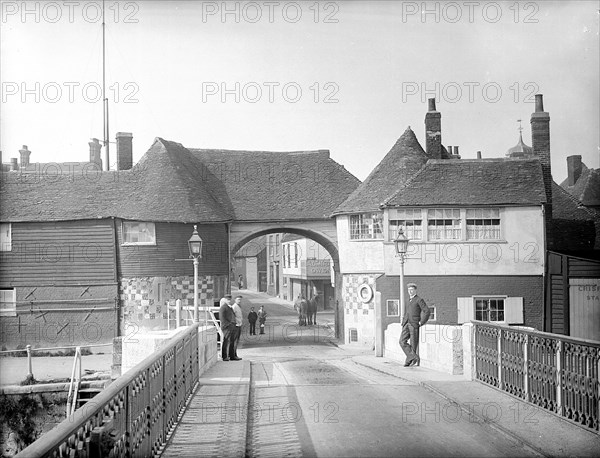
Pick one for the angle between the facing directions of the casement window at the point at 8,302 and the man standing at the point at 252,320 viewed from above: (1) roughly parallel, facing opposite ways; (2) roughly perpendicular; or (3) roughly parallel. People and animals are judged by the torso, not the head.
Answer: roughly parallel

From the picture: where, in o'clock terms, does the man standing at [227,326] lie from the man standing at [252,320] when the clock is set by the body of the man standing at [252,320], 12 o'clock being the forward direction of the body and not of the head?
the man standing at [227,326] is roughly at 12 o'clock from the man standing at [252,320].

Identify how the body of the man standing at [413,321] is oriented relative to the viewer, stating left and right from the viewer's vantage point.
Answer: facing the viewer and to the left of the viewer

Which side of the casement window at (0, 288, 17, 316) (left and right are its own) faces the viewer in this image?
front

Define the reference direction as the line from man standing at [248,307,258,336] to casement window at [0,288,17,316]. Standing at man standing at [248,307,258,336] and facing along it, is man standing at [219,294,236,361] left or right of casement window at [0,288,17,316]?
left

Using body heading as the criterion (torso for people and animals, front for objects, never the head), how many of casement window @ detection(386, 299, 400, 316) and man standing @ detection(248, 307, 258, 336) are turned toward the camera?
2

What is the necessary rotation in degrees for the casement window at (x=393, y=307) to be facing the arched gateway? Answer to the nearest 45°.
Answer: approximately 90° to its right

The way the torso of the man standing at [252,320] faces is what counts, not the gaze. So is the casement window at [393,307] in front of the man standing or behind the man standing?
in front

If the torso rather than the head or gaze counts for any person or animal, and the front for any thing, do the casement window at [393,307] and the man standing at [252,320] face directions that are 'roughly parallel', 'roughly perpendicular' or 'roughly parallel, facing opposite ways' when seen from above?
roughly parallel

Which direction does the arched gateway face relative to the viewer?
toward the camera
